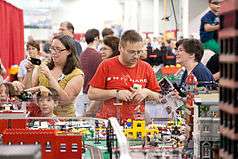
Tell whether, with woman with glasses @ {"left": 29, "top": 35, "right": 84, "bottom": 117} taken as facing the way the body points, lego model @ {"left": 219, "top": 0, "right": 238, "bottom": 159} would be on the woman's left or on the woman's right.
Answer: on the woman's left

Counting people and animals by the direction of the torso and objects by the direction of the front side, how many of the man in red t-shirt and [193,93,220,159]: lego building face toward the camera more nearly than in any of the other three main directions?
2

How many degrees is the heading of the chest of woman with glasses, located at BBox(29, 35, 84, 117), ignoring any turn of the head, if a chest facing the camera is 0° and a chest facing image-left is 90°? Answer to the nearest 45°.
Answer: approximately 45°

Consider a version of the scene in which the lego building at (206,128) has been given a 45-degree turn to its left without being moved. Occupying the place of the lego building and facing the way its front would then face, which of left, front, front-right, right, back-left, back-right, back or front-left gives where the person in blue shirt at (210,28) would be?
back-left

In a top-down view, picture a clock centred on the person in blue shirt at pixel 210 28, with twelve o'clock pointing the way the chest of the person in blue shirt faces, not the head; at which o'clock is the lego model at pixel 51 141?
The lego model is roughly at 2 o'clock from the person in blue shirt.

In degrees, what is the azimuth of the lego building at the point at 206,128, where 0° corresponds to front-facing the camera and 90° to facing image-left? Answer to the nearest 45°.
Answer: approximately 0°

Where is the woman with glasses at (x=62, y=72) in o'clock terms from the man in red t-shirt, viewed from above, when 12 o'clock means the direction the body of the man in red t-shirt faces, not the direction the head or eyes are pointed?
The woman with glasses is roughly at 3 o'clock from the man in red t-shirt.

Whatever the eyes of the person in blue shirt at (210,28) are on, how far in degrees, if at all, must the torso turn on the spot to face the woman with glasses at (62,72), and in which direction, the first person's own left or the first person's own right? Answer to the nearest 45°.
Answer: approximately 90° to the first person's own right

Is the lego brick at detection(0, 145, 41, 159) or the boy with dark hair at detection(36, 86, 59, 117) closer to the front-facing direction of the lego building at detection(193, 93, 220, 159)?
the lego brick
